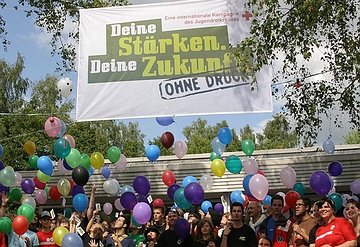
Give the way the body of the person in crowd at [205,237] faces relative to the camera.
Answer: toward the camera

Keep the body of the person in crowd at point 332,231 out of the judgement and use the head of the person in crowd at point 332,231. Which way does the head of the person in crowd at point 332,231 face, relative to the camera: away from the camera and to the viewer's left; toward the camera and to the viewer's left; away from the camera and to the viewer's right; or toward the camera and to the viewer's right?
toward the camera and to the viewer's left

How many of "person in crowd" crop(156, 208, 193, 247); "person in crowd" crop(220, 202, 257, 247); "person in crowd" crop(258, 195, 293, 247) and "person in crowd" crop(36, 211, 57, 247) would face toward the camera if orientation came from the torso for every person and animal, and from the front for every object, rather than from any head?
4

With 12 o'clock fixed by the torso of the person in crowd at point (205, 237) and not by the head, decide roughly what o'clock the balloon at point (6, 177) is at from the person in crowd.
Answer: The balloon is roughly at 4 o'clock from the person in crowd.

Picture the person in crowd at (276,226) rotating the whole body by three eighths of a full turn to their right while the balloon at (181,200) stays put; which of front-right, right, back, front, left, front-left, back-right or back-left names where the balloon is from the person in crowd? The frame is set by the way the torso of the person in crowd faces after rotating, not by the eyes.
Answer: front

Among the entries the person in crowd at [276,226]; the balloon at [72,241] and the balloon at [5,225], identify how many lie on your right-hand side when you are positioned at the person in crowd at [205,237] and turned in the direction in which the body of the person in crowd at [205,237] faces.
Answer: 2

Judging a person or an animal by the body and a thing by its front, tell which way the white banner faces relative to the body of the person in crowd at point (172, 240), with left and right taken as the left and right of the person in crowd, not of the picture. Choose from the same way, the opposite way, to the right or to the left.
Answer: the same way

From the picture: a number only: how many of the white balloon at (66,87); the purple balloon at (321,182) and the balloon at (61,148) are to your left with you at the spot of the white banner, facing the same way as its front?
1

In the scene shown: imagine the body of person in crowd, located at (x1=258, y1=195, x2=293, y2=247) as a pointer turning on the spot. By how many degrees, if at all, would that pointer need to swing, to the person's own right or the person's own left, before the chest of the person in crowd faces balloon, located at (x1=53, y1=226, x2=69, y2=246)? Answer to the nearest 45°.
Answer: approximately 90° to the person's own right

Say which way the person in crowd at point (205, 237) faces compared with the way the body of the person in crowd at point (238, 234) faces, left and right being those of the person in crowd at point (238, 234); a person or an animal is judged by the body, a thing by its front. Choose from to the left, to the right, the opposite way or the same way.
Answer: the same way

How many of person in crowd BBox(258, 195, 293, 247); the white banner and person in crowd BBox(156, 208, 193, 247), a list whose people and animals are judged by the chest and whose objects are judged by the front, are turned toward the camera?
3

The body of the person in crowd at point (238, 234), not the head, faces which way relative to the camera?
toward the camera

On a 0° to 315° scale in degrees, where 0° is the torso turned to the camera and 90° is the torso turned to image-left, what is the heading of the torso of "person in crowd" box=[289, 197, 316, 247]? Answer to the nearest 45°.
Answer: approximately 45°
